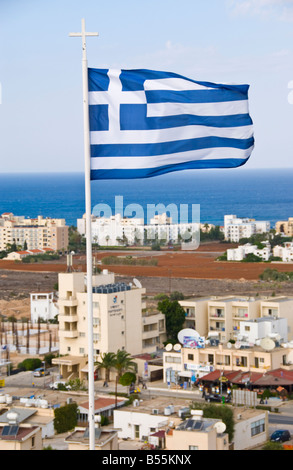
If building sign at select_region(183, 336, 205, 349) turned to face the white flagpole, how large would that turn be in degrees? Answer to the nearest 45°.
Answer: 0° — it already faces it

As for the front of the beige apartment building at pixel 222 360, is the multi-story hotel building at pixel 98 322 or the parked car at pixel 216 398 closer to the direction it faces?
the parked car

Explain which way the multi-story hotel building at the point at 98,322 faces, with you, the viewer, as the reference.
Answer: facing the viewer and to the left of the viewer

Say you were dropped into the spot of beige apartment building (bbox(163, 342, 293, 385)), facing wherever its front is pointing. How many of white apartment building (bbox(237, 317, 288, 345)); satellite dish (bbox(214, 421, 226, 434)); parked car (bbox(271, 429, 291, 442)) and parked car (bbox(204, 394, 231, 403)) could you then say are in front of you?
3

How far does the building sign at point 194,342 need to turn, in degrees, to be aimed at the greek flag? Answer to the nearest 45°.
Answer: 0° — it already faces it

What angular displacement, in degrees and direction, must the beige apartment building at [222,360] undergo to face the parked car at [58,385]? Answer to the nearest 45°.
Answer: approximately 90° to its right

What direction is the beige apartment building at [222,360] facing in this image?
toward the camera

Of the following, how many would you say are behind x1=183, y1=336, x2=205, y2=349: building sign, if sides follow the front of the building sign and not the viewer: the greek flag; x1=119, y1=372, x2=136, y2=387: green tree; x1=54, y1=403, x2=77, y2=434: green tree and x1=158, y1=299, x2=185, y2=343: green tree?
1

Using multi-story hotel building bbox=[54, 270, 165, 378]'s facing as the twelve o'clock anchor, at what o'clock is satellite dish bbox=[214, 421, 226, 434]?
The satellite dish is roughly at 10 o'clock from the multi-story hotel building.

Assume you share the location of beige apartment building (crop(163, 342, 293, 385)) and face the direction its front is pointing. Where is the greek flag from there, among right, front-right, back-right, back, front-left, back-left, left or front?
front

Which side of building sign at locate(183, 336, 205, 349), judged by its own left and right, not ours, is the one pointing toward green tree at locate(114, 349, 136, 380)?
right

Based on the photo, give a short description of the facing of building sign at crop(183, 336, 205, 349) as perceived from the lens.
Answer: facing the viewer

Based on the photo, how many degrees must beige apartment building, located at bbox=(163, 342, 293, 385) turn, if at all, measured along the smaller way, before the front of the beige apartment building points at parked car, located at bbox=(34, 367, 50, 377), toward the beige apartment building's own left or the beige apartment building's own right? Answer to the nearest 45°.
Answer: approximately 90° to the beige apartment building's own right
